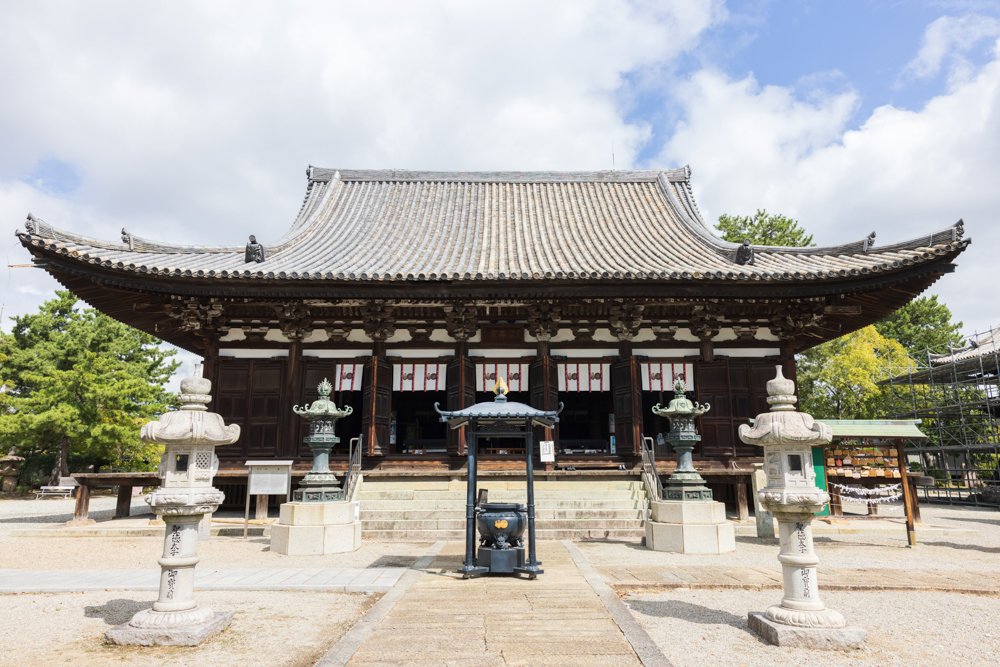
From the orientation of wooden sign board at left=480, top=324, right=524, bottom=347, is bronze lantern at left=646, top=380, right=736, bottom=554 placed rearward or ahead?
ahead

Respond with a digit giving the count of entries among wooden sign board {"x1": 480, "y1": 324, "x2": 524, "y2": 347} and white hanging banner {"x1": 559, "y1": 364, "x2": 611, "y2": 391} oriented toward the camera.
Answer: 2

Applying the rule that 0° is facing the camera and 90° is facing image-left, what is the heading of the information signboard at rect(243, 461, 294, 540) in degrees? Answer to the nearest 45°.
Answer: approximately 0°

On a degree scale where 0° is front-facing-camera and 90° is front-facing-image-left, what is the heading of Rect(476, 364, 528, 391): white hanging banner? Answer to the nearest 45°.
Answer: approximately 0°

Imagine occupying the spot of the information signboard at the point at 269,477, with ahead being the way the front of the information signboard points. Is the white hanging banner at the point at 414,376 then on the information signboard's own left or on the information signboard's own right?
on the information signboard's own left
